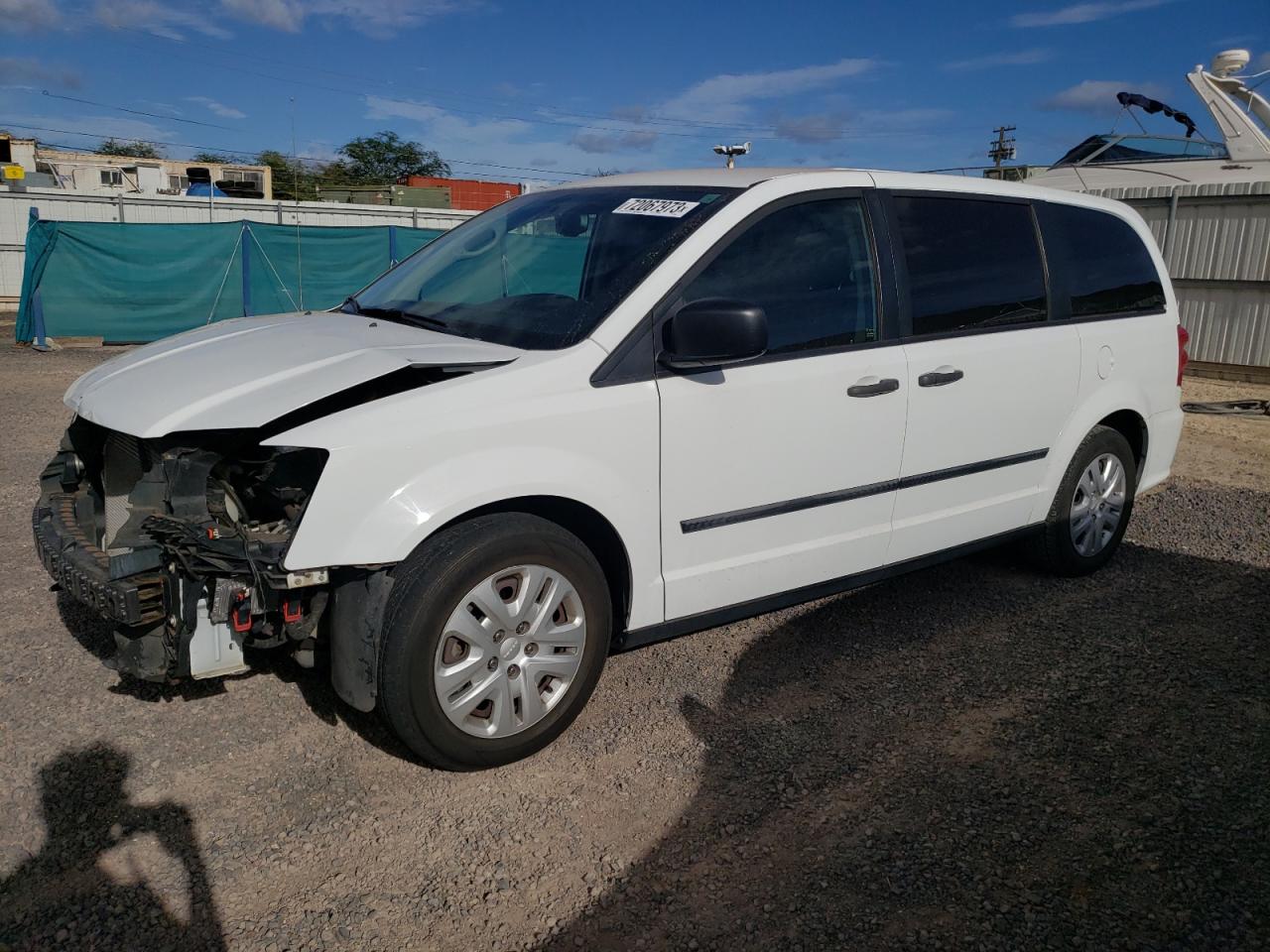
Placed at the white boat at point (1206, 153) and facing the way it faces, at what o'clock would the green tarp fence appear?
The green tarp fence is roughly at 11 o'clock from the white boat.

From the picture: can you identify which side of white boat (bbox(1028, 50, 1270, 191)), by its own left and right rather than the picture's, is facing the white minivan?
left

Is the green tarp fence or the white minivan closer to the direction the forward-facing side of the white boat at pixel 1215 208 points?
the green tarp fence

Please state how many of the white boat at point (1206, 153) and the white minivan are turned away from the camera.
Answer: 0

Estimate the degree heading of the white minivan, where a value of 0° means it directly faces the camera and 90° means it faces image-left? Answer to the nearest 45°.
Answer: approximately 45°

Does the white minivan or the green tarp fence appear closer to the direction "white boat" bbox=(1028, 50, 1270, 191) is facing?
the green tarp fence

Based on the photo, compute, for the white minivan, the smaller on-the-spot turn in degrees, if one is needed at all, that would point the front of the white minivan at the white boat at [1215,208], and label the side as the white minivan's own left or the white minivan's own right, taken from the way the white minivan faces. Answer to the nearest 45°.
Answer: approximately 180°

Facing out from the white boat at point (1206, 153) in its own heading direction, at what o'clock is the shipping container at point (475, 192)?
The shipping container is roughly at 1 o'clock from the white boat.

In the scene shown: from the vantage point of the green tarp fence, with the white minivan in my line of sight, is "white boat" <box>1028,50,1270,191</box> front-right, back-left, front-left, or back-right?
front-left

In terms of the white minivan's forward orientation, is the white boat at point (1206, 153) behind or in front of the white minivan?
behind

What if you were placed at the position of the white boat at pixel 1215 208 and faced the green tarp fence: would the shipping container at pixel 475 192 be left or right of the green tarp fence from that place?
right

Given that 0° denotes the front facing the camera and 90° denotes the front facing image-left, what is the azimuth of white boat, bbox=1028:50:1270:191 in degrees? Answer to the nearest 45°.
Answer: approximately 90°

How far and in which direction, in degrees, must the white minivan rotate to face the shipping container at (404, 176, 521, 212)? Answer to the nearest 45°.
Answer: approximately 135° to its right

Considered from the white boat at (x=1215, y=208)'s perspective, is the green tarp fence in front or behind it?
in front
